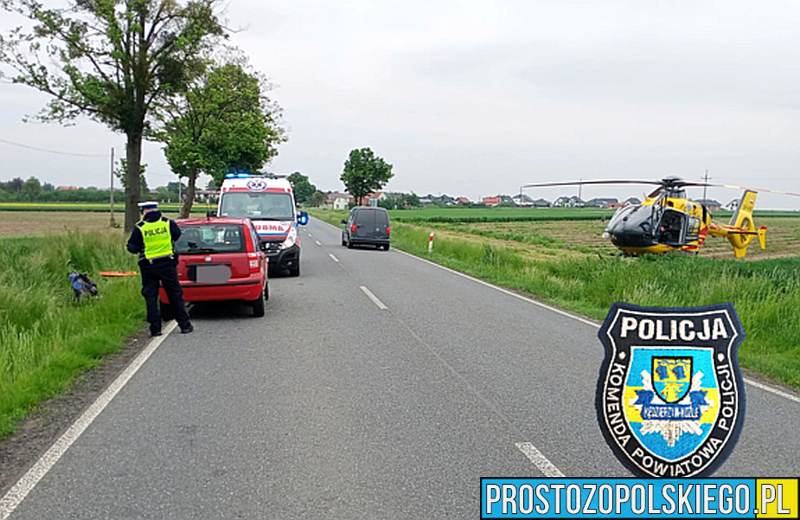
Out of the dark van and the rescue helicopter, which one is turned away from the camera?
the dark van

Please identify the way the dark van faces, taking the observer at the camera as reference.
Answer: facing away from the viewer

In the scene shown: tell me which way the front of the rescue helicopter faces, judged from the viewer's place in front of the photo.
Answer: facing the viewer and to the left of the viewer

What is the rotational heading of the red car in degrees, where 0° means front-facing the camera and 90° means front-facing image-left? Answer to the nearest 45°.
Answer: approximately 180°

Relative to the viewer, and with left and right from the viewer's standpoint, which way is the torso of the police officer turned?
facing away from the viewer

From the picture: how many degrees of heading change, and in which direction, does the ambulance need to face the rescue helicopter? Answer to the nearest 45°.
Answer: approximately 90° to its left

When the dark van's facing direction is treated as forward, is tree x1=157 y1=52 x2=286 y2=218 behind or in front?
in front

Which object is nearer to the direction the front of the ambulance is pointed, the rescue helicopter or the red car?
the red car

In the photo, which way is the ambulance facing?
toward the camera

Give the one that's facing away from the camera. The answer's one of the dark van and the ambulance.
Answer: the dark van

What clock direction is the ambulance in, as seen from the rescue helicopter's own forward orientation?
The ambulance is roughly at 12 o'clock from the rescue helicopter.

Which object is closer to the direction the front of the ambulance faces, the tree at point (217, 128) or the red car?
the red car

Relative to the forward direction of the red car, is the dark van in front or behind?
in front

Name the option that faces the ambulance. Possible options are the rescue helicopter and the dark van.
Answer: the rescue helicopter

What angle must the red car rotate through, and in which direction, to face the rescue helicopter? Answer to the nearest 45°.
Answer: approximately 45° to its right

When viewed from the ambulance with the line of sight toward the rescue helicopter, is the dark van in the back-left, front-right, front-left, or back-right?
front-left

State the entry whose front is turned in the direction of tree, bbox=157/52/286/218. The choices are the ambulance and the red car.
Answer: the red car

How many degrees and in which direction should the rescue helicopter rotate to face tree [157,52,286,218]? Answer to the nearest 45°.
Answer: approximately 45° to its right
